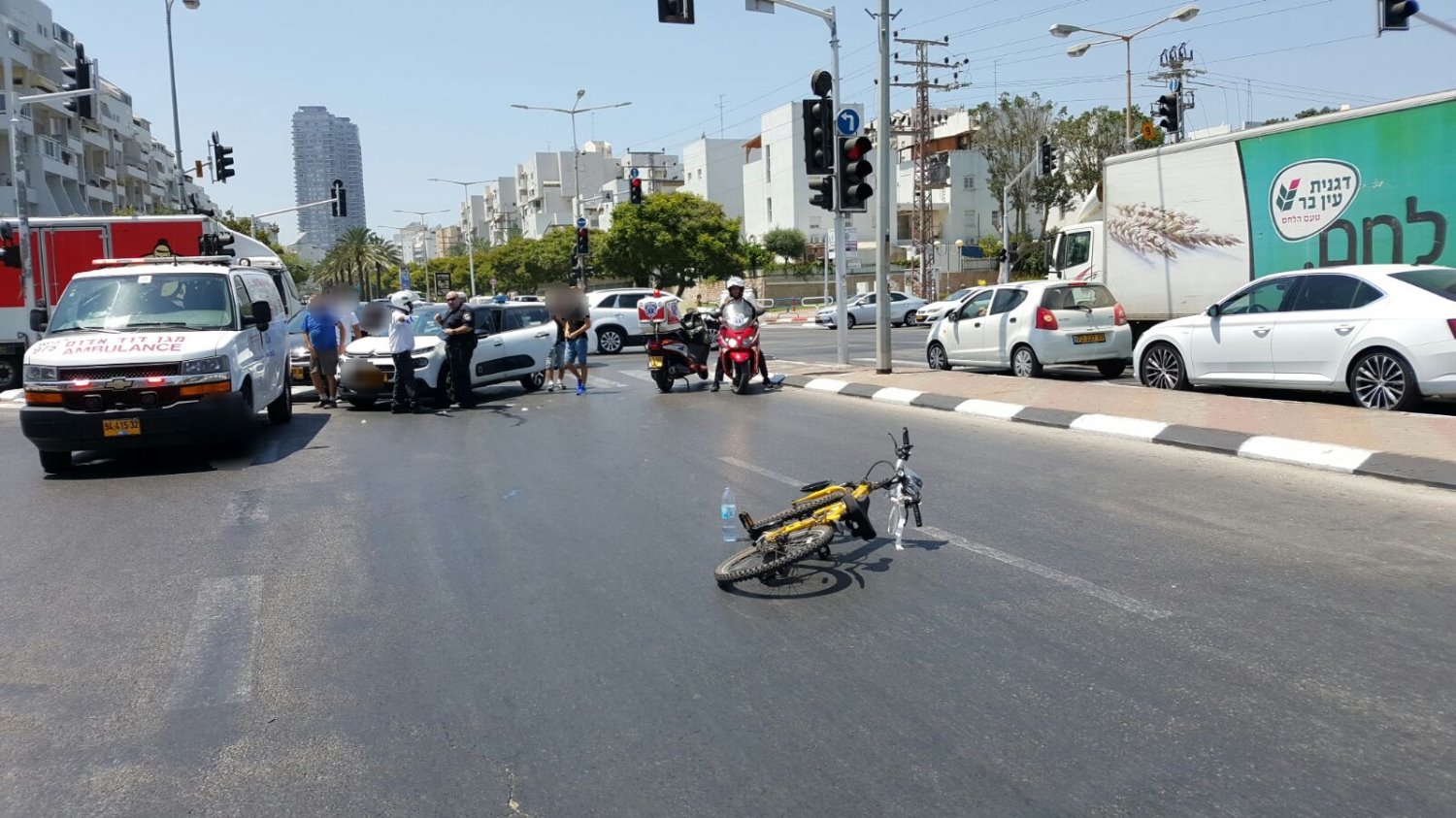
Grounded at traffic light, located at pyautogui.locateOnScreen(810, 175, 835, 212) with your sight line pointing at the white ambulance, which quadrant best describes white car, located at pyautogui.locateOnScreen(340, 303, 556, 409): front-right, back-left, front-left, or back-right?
front-right

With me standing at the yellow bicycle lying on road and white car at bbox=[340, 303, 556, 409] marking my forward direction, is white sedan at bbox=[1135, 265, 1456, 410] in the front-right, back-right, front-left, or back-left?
front-right

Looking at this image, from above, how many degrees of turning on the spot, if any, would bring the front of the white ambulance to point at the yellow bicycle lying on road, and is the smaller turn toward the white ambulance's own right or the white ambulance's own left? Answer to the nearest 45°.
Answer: approximately 90° to the white ambulance's own left

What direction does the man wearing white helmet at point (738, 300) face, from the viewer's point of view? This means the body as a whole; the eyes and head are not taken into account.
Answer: toward the camera

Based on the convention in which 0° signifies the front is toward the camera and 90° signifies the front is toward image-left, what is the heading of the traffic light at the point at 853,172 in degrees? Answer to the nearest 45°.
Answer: approximately 315°

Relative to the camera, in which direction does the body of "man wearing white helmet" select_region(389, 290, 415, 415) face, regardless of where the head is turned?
to the viewer's right

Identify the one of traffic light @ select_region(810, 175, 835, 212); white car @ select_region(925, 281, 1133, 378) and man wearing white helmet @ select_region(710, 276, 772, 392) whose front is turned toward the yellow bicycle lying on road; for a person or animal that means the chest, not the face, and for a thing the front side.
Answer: the man wearing white helmet

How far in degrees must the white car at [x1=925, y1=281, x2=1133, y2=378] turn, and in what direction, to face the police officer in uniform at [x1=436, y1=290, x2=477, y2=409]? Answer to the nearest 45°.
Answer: approximately 45° to its left

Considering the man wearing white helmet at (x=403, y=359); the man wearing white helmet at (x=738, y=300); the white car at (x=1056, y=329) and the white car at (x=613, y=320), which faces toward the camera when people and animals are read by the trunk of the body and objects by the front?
the man wearing white helmet at (x=738, y=300)

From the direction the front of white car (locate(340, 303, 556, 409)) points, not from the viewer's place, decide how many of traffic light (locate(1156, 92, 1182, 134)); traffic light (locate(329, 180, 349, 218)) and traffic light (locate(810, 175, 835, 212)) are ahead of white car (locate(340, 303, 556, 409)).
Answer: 0

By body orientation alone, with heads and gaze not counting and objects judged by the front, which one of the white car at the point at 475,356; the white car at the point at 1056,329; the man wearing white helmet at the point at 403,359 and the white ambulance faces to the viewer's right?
the man wearing white helmet

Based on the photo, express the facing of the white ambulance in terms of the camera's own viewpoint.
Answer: facing the viewer and to the left of the viewer

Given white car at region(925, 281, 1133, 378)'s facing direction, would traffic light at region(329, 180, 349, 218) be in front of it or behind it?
in front

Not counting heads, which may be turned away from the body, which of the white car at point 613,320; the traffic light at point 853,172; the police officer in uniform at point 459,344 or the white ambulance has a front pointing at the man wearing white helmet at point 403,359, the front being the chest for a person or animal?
the police officer in uniform

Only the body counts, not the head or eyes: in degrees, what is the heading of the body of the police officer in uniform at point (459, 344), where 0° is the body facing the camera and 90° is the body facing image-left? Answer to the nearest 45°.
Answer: approximately 45°

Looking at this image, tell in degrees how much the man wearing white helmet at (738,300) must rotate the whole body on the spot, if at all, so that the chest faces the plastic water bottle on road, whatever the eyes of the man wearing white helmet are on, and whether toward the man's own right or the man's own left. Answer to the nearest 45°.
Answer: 0° — they already face it

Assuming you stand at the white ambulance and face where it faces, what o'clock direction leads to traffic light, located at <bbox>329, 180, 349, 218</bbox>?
The traffic light is roughly at 5 o'clock from the white ambulance.
